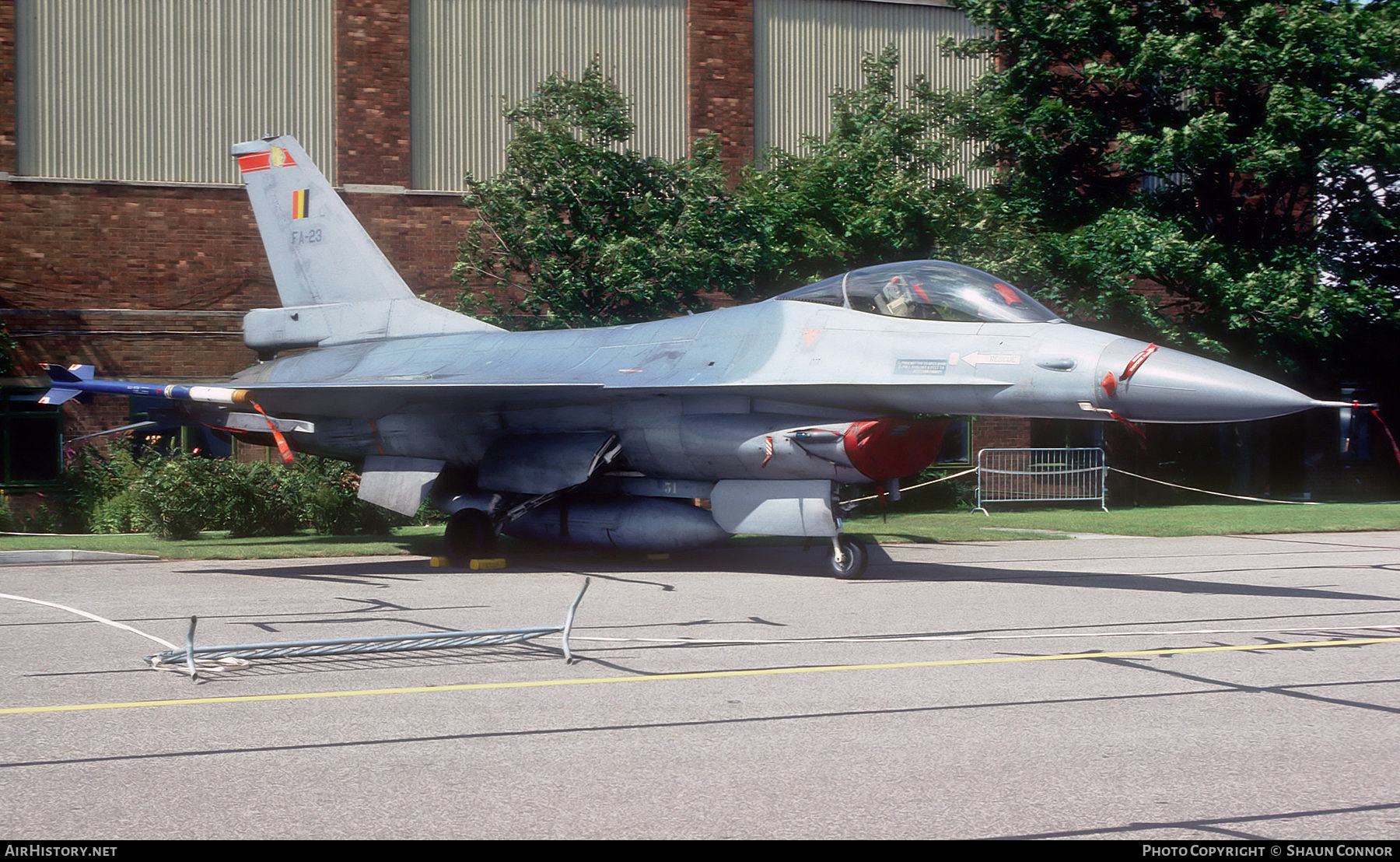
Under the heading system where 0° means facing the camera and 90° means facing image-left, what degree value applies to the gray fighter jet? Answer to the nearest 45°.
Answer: approximately 315°

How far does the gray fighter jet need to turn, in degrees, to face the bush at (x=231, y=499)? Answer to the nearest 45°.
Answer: approximately 180°
